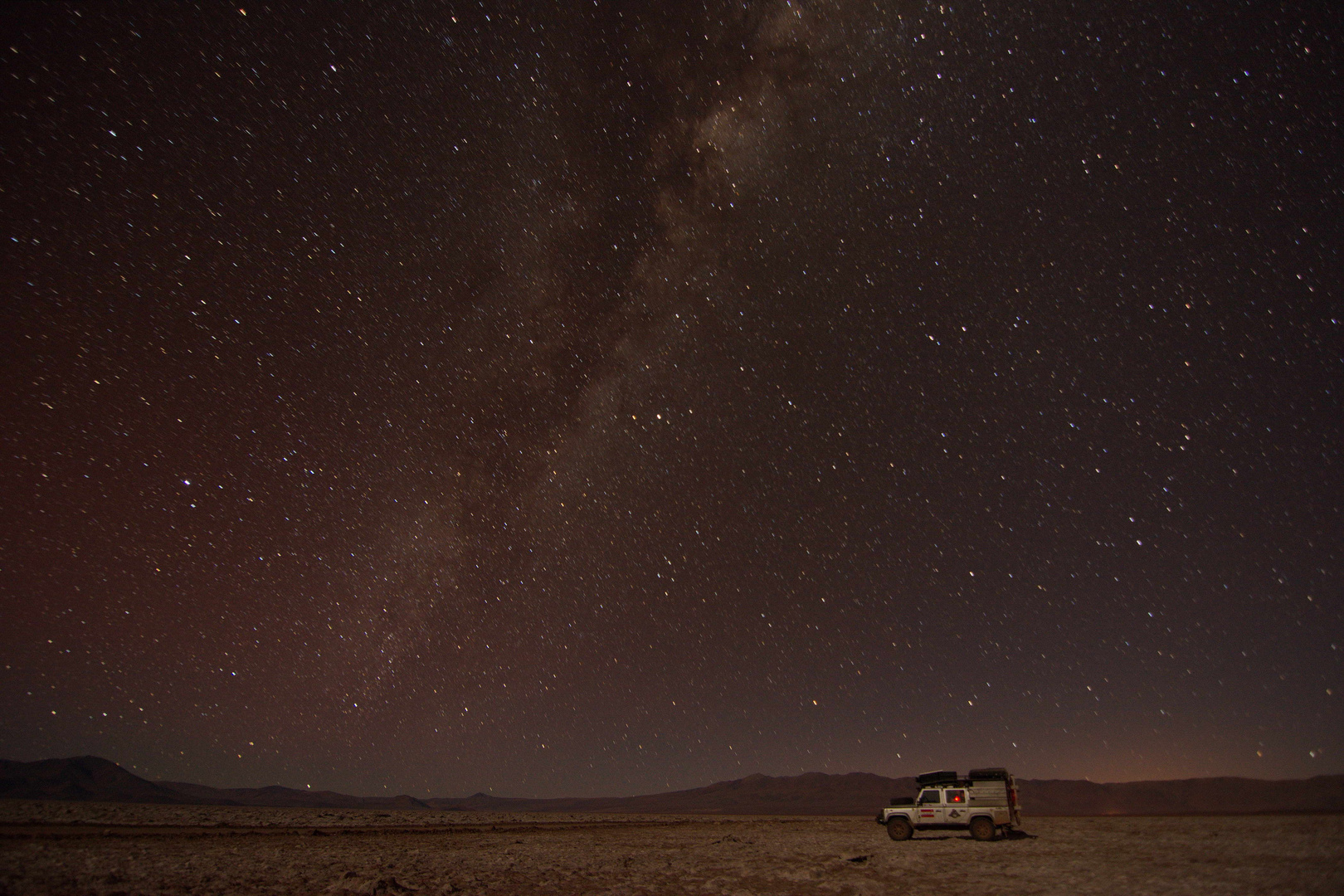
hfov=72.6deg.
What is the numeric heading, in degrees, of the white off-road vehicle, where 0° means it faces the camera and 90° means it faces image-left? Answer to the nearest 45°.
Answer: approximately 90°
